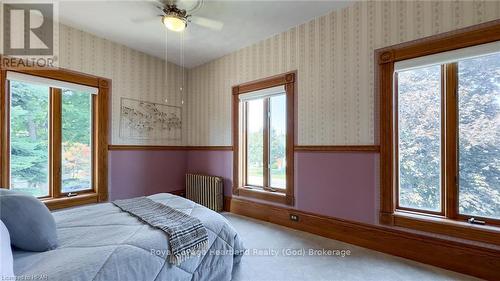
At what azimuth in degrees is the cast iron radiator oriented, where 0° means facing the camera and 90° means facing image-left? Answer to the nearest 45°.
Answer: approximately 45°

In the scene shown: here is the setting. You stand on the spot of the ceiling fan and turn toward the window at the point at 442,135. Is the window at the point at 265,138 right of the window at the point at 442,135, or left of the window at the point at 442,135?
left

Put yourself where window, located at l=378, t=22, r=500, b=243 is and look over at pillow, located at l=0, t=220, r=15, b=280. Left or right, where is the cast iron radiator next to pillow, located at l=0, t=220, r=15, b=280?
right

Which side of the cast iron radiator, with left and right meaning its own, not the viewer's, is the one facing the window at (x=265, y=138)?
left

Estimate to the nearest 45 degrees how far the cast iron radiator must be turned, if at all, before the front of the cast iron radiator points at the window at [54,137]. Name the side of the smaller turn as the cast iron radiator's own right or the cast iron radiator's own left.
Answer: approximately 45° to the cast iron radiator's own right

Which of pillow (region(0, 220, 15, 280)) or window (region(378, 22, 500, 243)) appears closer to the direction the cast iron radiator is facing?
the pillow

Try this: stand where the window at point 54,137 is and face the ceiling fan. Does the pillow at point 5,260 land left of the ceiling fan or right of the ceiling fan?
right

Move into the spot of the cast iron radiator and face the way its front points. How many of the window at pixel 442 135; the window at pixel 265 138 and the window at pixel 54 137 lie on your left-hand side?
2

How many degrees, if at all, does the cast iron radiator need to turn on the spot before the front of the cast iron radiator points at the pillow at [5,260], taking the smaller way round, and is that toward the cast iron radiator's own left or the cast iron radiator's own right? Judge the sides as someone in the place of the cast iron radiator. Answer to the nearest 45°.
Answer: approximately 45° to the cast iron radiator's own left

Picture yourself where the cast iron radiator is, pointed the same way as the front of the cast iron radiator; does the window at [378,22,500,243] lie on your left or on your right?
on your left

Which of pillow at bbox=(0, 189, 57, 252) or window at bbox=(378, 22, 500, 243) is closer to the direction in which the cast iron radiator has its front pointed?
the pillow
